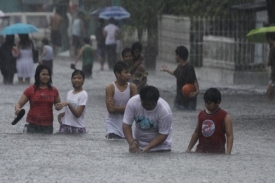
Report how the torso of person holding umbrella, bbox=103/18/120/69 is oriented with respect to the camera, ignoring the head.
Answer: away from the camera

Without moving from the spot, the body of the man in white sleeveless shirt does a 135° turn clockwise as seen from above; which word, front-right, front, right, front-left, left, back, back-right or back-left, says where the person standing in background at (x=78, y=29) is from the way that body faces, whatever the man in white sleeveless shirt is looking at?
right

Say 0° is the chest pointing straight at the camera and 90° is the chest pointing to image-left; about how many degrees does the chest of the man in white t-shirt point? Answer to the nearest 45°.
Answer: approximately 0°

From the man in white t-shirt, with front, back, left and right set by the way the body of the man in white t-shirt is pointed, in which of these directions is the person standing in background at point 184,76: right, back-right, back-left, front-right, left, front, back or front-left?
back

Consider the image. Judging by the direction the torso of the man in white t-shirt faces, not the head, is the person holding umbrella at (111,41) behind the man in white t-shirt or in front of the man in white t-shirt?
behind

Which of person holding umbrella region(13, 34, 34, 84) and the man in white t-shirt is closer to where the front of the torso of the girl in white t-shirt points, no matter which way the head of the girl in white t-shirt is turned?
the man in white t-shirt

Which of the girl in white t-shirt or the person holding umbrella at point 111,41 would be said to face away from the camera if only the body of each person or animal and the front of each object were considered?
the person holding umbrella
